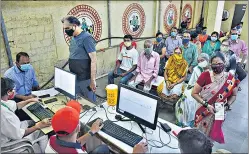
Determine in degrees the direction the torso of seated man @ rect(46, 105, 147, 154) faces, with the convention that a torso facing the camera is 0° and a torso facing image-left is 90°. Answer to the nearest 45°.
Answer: approximately 225°

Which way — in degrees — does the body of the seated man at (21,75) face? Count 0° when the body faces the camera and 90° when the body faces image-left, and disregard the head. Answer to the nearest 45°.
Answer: approximately 315°

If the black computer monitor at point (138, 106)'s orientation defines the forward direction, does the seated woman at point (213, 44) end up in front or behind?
behind

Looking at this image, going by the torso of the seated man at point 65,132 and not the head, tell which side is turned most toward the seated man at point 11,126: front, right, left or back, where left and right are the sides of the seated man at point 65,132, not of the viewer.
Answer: left

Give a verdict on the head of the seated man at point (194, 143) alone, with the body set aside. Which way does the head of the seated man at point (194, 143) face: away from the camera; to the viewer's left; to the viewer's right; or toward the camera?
away from the camera

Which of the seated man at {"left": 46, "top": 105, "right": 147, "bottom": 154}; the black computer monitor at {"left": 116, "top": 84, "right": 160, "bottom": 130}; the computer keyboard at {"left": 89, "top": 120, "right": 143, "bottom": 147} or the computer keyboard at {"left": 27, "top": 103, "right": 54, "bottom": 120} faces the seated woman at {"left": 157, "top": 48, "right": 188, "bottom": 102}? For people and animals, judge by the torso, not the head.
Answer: the seated man

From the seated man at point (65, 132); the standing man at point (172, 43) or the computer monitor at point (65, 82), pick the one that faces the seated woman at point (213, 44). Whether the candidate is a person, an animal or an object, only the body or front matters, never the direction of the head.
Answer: the seated man

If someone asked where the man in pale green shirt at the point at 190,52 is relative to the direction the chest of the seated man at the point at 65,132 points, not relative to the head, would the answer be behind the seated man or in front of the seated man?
in front

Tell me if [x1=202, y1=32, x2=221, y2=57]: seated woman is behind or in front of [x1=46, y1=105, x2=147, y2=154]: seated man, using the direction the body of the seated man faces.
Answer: in front
